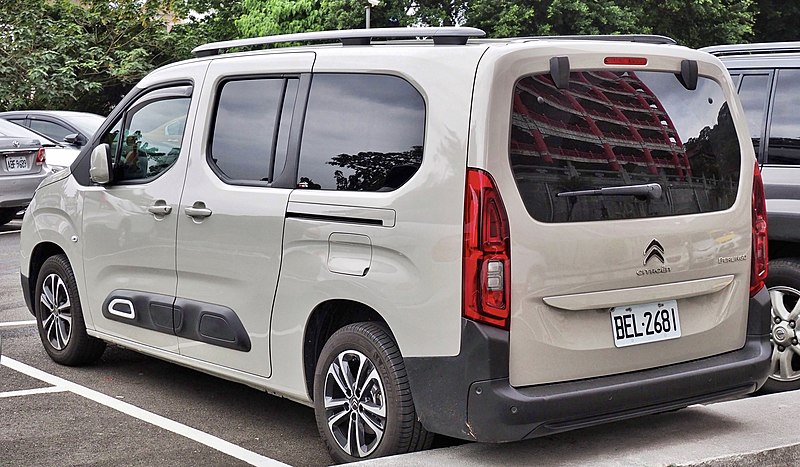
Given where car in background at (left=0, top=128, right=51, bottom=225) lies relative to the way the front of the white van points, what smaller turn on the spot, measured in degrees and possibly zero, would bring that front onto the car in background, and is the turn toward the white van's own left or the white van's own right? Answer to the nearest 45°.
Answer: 0° — it already faces it

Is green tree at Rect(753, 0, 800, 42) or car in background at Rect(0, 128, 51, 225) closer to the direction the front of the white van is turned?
the car in background

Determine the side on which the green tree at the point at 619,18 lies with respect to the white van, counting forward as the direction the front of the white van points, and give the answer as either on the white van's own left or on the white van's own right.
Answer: on the white van's own right

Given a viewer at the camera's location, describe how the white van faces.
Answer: facing away from the viewer and to the left of the viewer

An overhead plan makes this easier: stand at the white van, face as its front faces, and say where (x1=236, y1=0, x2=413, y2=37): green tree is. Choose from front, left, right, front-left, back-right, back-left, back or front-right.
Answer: front-right

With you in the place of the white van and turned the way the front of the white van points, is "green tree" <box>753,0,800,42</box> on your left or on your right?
on your right

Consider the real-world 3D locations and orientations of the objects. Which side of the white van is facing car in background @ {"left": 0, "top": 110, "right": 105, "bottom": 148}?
front

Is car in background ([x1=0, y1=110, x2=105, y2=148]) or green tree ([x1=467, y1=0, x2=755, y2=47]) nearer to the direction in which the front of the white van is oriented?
the car in background

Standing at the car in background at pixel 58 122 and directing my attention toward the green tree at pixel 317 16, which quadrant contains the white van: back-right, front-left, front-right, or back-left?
back-right
